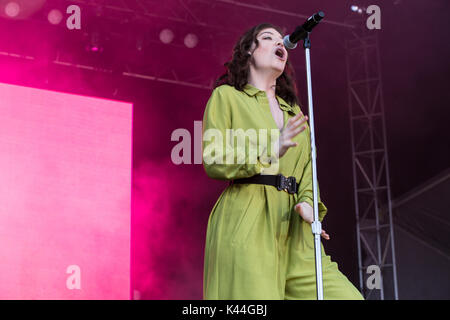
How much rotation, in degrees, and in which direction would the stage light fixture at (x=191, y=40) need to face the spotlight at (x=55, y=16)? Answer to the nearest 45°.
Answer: approximately 45° to its right

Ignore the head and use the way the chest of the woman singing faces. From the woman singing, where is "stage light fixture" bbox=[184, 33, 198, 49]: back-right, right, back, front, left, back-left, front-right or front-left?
back-left

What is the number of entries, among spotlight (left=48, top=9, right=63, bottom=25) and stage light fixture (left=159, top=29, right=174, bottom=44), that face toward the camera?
2

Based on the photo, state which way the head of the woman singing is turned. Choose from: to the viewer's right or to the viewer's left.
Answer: to the viewer's right

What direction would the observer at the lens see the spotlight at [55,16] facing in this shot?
facing the viewer

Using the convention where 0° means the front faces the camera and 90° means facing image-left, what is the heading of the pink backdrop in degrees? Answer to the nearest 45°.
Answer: approximately 315°

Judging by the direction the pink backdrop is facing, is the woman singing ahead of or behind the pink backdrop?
ahead

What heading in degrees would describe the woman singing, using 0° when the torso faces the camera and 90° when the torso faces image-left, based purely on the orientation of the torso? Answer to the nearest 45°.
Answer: approximately 315°

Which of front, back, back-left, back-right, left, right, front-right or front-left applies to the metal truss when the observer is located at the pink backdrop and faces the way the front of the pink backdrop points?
front-left

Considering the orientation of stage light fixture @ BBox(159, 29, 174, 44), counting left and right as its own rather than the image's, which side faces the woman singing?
front

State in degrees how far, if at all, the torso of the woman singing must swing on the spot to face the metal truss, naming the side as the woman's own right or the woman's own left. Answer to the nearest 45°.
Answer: approximately 135° to the woman's own left

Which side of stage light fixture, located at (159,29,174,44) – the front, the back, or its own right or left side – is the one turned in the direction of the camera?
front

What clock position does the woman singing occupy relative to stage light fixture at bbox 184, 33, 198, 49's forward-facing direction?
The woman singing is roughly at 12 o'clock from the stage light fixture.
